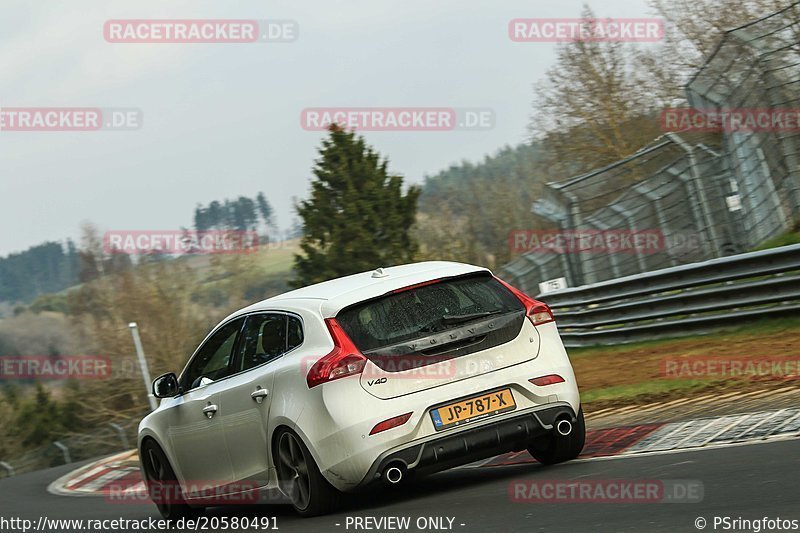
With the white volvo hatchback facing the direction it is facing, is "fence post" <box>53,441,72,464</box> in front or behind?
in front

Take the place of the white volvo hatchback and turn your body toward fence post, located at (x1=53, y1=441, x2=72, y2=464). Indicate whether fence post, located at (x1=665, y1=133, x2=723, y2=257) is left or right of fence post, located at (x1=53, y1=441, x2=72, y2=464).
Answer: right

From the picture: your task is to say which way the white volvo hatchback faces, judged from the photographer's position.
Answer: facing away from the viewer and to the left of the viewer

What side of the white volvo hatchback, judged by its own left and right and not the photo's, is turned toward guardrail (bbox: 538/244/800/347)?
right

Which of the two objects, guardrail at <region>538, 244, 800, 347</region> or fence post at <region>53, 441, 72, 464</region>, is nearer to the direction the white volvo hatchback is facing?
the fence post
